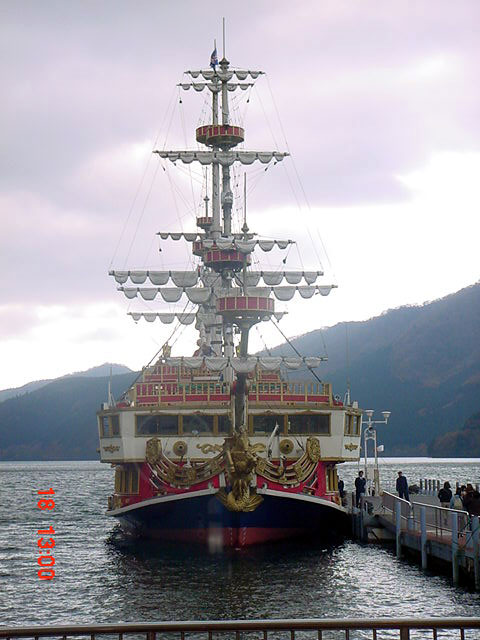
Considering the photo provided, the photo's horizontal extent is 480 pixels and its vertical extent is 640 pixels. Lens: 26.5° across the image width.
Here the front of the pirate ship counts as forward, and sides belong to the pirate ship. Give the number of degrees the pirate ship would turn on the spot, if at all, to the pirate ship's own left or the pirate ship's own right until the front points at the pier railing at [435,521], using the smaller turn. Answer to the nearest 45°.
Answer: approximately 45° to the pirate ship's own left

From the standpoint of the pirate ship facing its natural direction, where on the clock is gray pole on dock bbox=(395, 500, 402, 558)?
The gray pole on dock is roughly at 10 o'clock from the pirate ship.

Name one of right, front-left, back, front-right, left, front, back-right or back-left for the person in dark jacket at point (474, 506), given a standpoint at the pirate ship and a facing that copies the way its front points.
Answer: front-left

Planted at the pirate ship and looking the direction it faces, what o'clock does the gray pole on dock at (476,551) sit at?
The gray pole on dock is roughly at 11 o'clock from the pirate ship.

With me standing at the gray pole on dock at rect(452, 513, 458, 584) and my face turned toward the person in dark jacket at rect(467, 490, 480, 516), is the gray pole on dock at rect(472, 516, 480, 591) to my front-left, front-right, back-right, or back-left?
back-right
